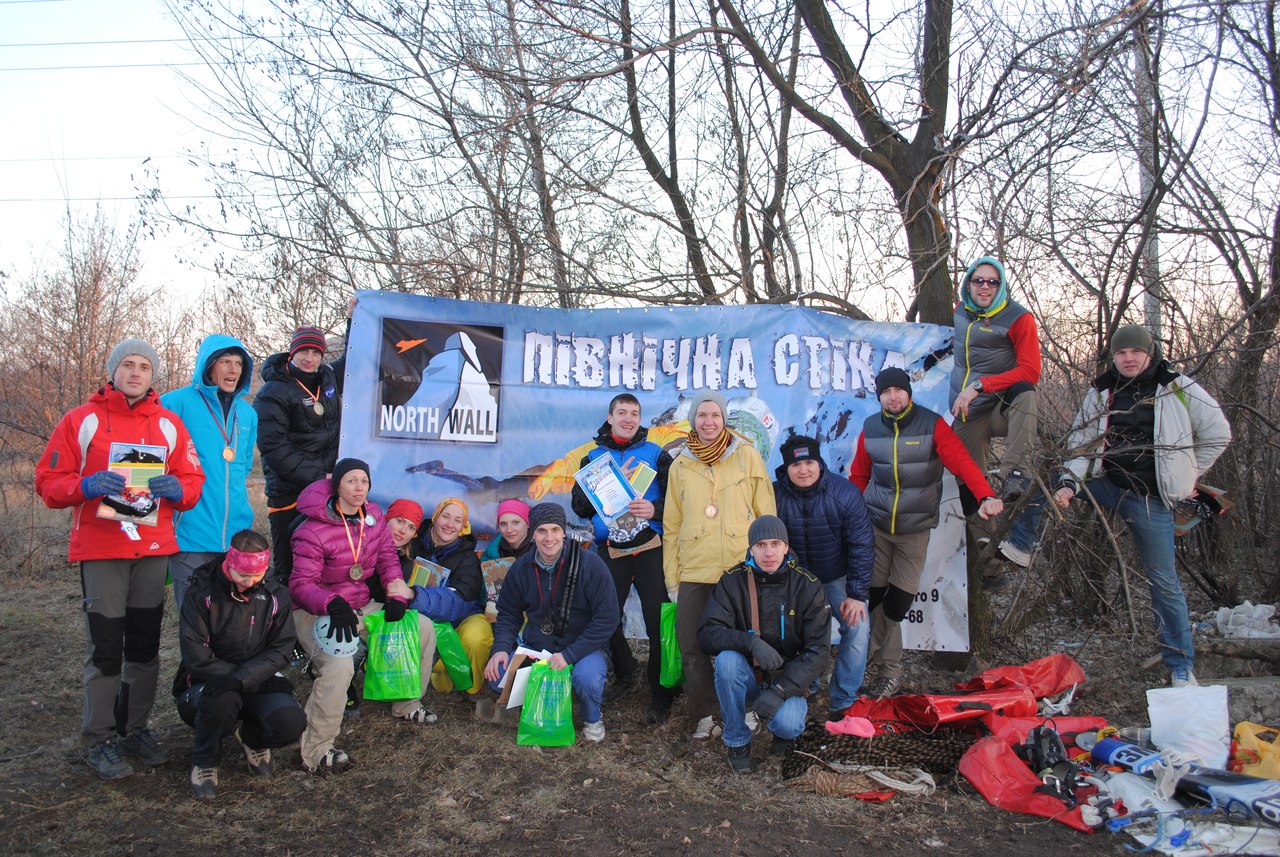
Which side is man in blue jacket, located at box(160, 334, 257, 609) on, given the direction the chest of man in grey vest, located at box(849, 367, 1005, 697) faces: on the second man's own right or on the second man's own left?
on the second man's own right

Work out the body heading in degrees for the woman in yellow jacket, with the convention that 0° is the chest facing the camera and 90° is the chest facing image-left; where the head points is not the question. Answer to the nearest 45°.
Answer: approximately 0°

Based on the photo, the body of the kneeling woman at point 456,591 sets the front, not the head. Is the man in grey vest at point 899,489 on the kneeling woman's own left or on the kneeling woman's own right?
on the kneeling woman's own left

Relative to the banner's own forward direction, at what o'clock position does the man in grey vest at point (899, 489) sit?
The man in grey vest is roughly at 10 o'clock from the banner.
